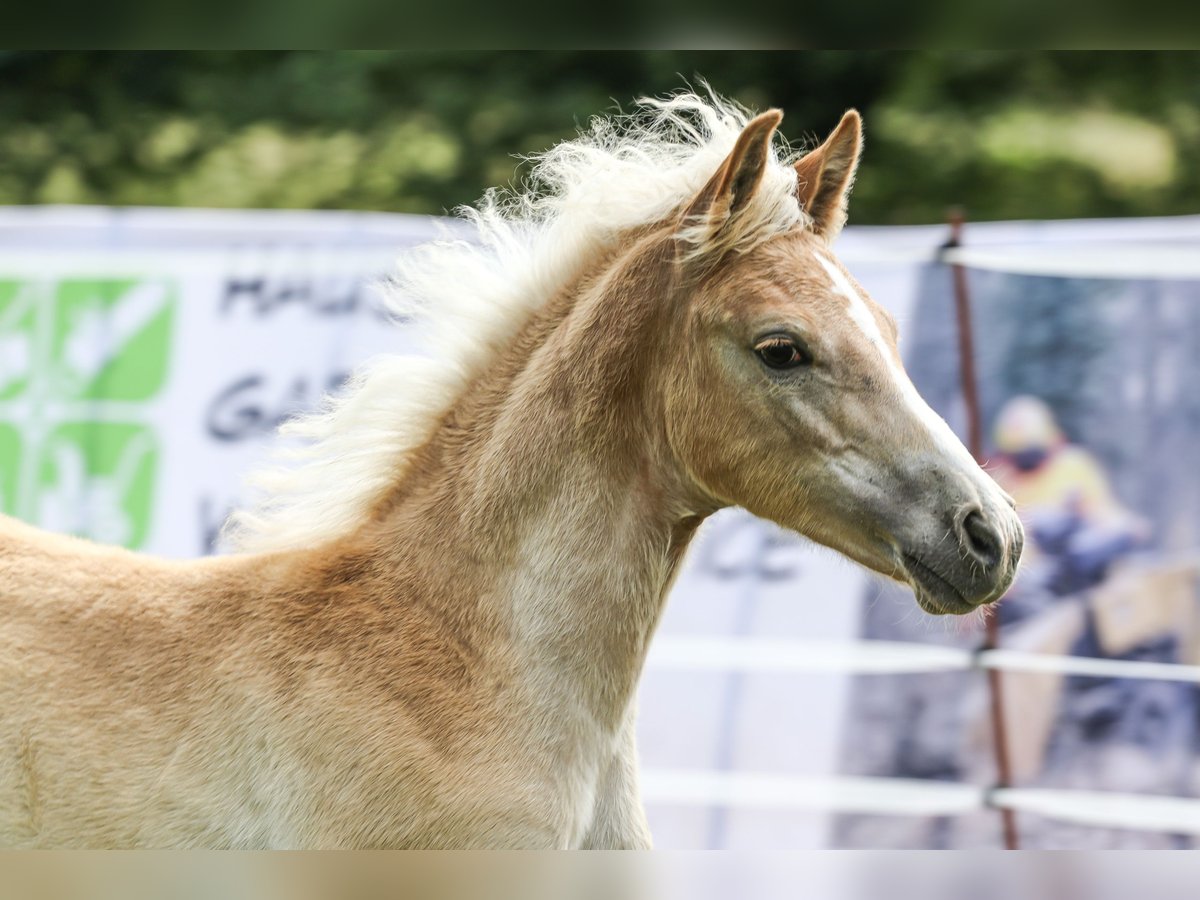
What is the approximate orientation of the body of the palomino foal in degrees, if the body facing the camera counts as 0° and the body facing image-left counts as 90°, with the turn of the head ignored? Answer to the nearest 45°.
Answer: approximately 270°
